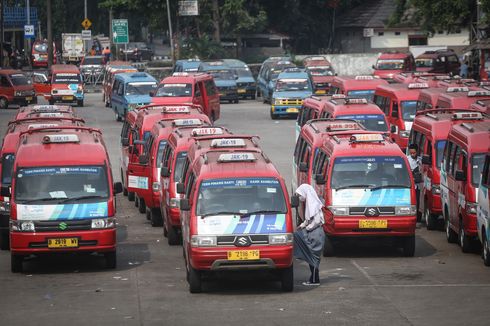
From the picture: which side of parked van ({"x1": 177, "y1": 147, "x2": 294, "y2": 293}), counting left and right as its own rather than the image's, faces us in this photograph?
front

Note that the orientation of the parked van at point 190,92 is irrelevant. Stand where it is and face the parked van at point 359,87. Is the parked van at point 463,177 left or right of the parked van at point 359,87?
right

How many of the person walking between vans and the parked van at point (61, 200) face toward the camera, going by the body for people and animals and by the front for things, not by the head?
1

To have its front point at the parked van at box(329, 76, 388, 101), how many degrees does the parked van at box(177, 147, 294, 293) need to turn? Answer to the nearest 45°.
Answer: approximately 180°

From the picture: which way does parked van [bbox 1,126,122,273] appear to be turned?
toward the camera

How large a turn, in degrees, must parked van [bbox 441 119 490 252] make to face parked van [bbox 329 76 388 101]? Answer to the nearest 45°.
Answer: approximately 135° to its left

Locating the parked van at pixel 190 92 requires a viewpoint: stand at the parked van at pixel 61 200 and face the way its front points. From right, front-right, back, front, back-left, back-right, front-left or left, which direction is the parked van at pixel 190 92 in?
back

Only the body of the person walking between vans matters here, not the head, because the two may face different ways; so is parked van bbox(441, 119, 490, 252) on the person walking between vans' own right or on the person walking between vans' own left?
on the person walking between vans' own right

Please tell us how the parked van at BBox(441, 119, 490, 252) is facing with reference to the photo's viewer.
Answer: facing the viewer and to the right of the viewer

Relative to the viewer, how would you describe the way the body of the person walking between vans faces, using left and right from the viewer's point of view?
facing to the left of the viewer

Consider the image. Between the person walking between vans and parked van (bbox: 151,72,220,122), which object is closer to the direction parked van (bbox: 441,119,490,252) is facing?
the person walking between vans

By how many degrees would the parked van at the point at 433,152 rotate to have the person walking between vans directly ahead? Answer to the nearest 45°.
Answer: approximately 45° to its right

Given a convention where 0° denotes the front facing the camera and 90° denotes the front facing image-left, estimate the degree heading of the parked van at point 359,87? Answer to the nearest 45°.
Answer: approximately 315°

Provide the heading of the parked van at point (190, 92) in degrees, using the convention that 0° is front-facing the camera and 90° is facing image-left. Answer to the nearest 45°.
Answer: approximately 45°

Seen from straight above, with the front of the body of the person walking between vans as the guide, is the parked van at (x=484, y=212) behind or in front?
behind
